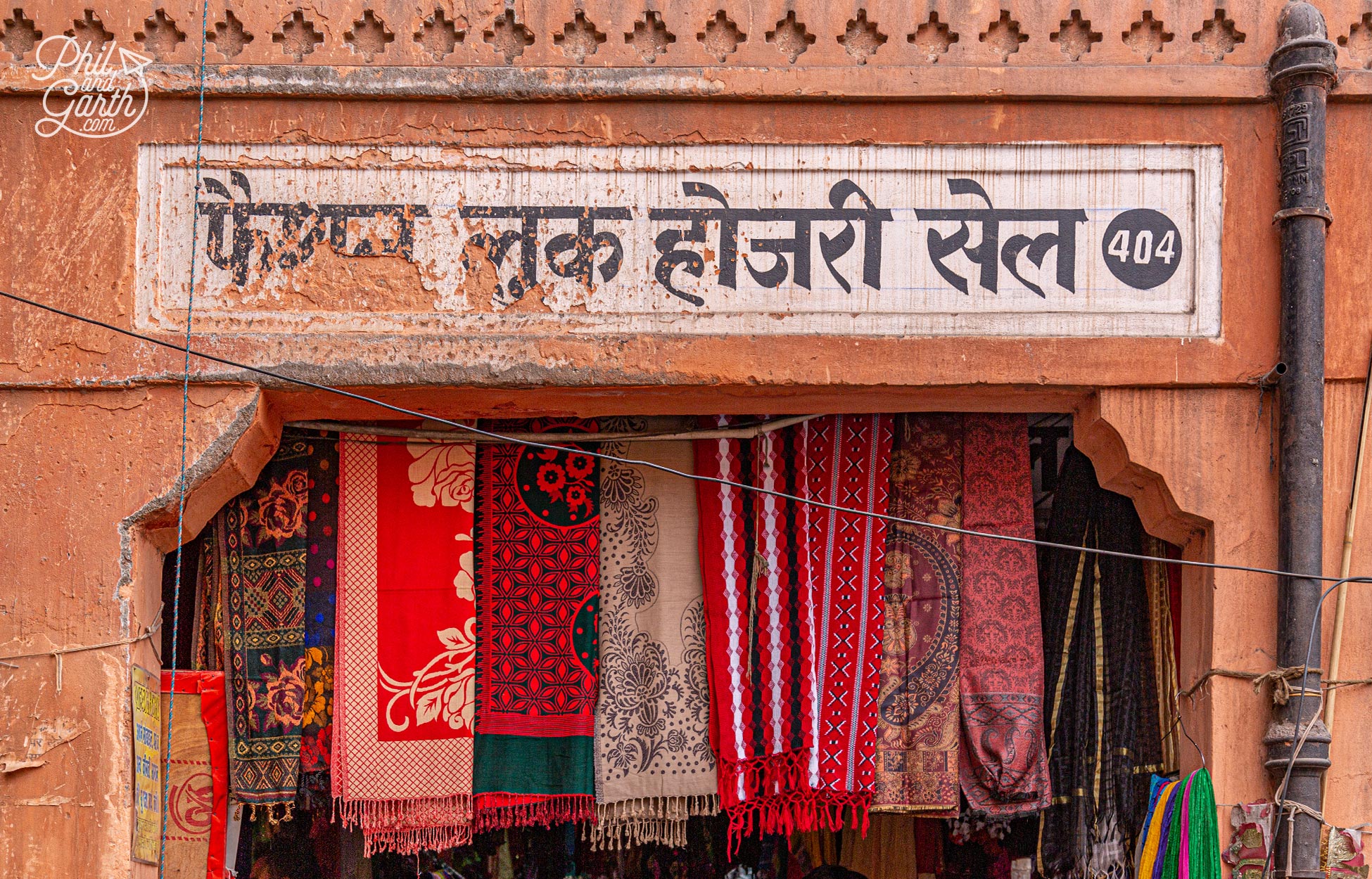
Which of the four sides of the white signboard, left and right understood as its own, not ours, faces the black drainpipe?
left

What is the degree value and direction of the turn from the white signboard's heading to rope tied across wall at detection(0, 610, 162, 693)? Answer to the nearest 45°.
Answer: approximately 90° to its right

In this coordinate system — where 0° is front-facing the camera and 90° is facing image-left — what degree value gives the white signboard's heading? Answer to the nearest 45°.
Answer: approximately 0°

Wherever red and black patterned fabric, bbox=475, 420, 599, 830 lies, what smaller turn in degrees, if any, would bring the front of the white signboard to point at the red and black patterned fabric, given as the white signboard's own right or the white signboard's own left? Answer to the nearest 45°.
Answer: approximately 135° to the white signboard's own right

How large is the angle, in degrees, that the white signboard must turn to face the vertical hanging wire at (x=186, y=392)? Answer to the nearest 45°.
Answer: approximately 90° to its right
